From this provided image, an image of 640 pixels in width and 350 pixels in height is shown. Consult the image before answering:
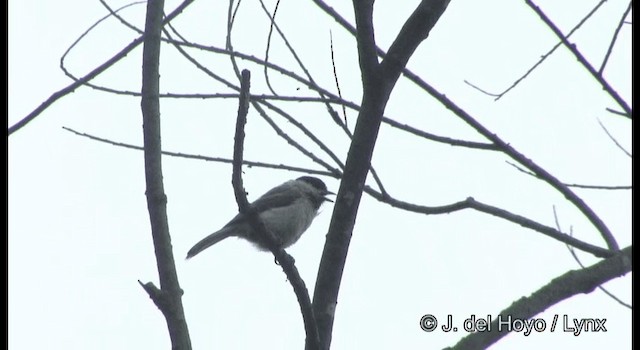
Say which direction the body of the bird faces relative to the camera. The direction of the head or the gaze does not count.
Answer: to the viewer's right

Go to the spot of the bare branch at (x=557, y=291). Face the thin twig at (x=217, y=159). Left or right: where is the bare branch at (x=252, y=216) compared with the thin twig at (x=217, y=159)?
left

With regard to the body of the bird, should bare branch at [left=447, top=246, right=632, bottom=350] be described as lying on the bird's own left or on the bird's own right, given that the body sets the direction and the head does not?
on the bird's own right
